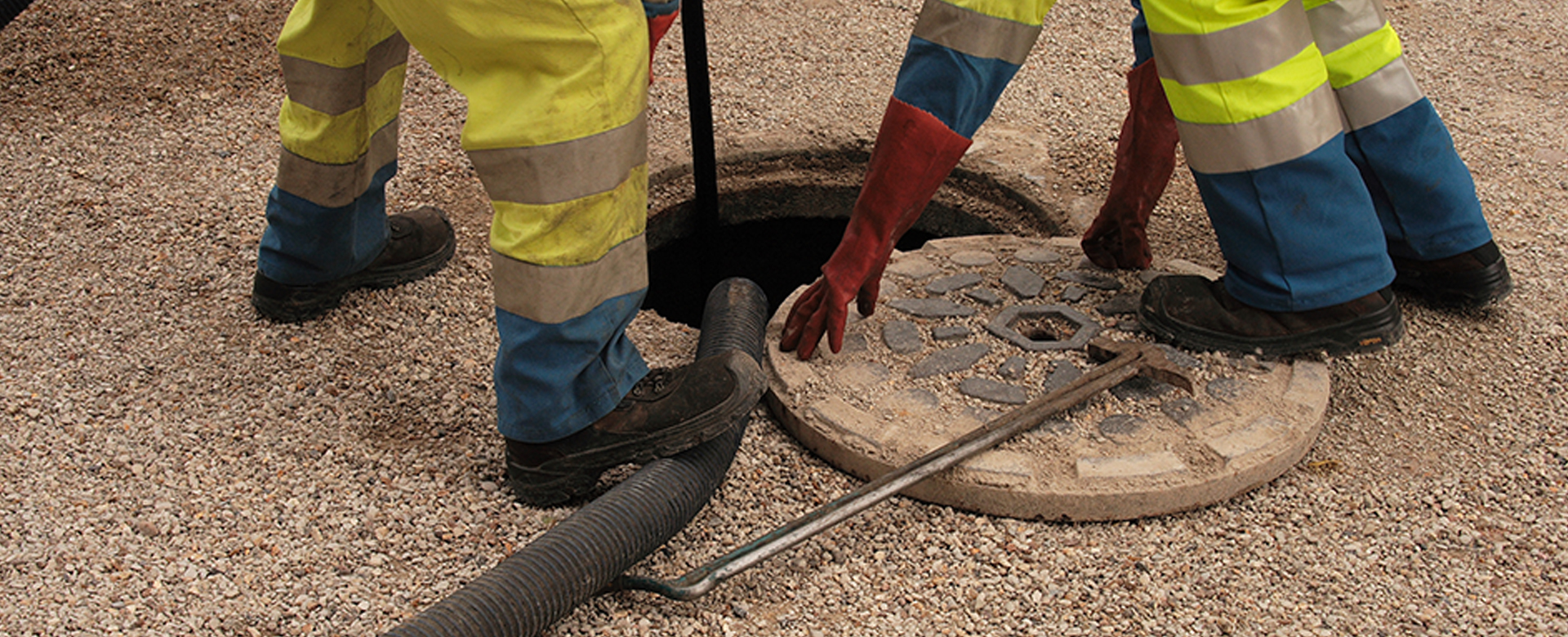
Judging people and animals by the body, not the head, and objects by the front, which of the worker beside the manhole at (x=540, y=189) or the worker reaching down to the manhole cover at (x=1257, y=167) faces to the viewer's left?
the worker reaching down to the manhole cover at (x=1257, y=167)

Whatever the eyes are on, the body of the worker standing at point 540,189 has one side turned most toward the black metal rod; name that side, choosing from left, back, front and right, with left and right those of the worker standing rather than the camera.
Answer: front

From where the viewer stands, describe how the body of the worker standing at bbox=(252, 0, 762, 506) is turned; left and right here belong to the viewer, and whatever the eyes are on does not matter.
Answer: facing away from the viewer and to the right of the viewer

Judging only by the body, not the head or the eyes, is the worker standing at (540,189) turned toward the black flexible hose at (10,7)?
no

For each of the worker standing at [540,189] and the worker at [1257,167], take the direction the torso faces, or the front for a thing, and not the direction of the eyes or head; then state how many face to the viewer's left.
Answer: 1

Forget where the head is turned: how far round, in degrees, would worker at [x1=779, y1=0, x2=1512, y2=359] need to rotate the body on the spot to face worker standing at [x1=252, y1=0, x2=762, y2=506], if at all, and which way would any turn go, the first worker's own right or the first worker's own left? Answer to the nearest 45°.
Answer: approximately 45° to the first worker's own left

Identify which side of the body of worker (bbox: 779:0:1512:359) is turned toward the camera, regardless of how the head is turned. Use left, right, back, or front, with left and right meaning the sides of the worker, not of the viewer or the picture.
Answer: left
